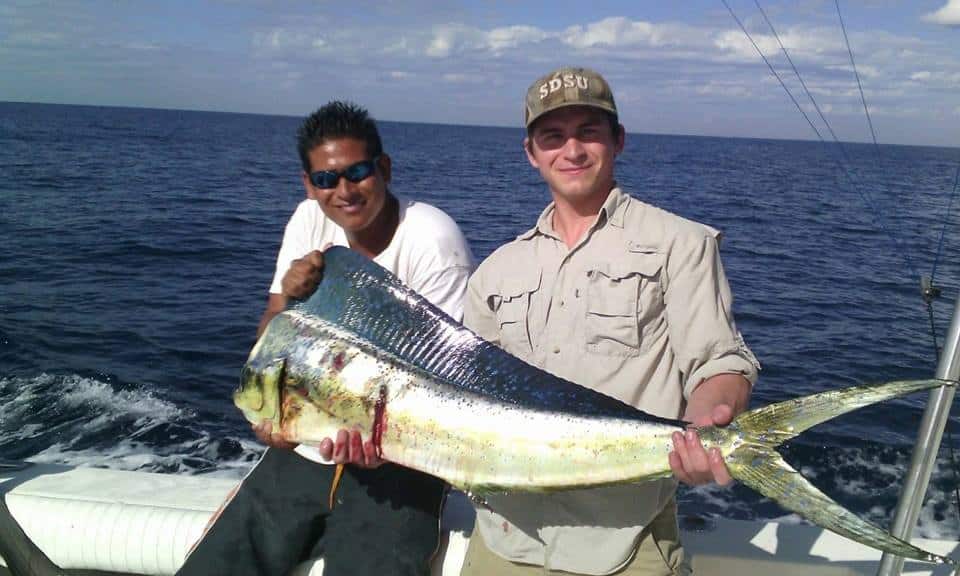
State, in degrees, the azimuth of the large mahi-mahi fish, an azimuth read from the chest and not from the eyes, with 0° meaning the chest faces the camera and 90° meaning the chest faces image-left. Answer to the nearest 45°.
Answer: approximately 90°

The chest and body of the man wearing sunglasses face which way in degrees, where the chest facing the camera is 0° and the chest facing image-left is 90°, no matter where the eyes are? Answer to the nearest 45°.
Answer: approximately 0°

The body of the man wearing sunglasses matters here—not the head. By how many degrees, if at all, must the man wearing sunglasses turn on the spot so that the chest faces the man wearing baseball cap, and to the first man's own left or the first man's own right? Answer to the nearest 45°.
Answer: approximately 45° to the first man's own left
